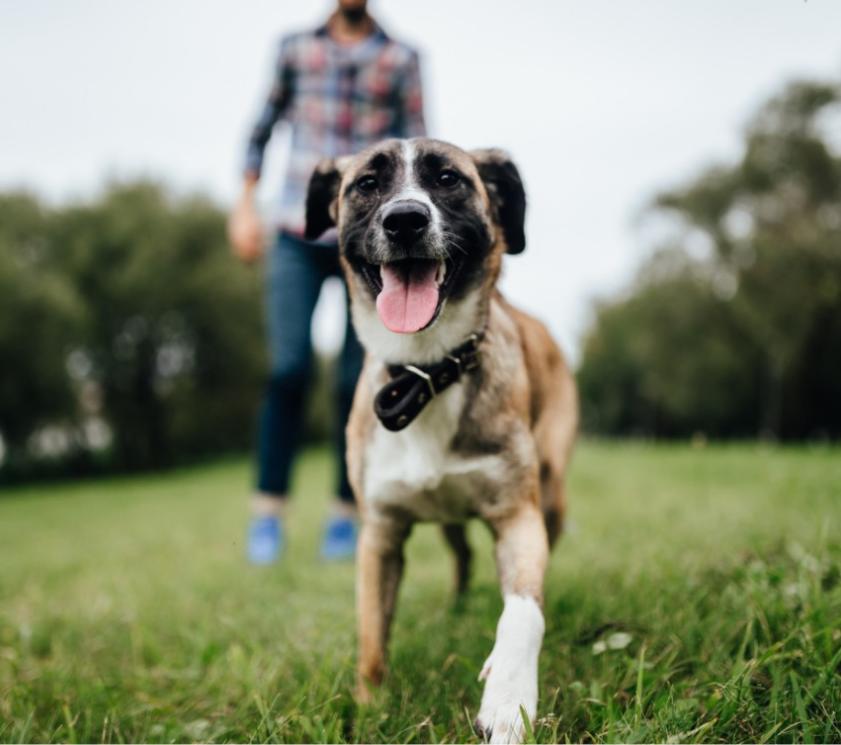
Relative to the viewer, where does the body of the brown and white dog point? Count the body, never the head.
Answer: toward the camera

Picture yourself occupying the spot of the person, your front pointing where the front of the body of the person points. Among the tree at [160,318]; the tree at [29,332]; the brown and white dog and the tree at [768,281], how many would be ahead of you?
1

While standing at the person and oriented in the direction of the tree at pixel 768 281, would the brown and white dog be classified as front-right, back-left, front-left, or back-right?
back-right

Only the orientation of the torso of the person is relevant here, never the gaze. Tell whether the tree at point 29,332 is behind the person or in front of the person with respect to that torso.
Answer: behind

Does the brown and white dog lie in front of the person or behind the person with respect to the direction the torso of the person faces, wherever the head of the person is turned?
in front

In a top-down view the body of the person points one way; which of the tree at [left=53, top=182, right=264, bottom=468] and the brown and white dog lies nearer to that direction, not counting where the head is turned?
the brown and white dog

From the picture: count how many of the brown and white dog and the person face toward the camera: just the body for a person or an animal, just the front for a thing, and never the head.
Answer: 2

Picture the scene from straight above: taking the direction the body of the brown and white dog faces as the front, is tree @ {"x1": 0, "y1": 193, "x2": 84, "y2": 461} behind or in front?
behind
